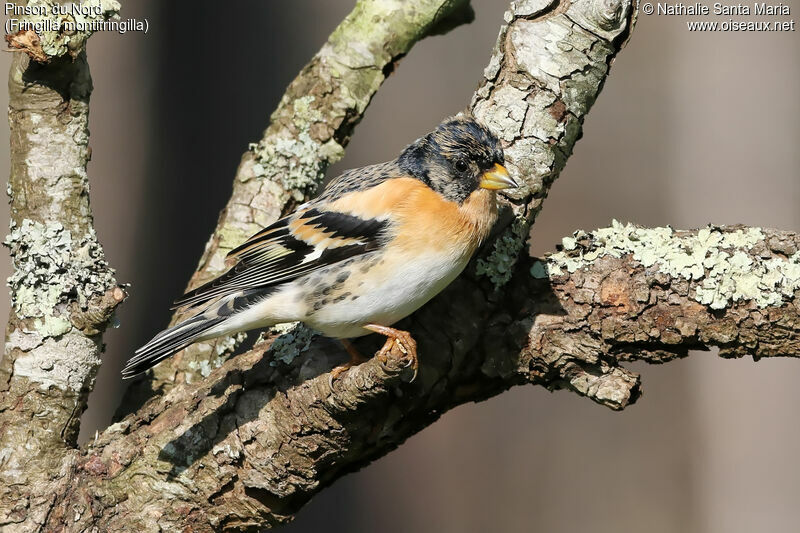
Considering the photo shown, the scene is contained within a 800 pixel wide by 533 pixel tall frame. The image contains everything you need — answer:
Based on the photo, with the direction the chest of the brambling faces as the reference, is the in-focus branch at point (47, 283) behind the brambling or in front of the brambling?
behind

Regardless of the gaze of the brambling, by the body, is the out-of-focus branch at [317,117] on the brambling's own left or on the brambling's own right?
on the brambling's own left

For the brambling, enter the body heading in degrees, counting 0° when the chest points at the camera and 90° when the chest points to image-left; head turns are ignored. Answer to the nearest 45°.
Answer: approximately 270°
